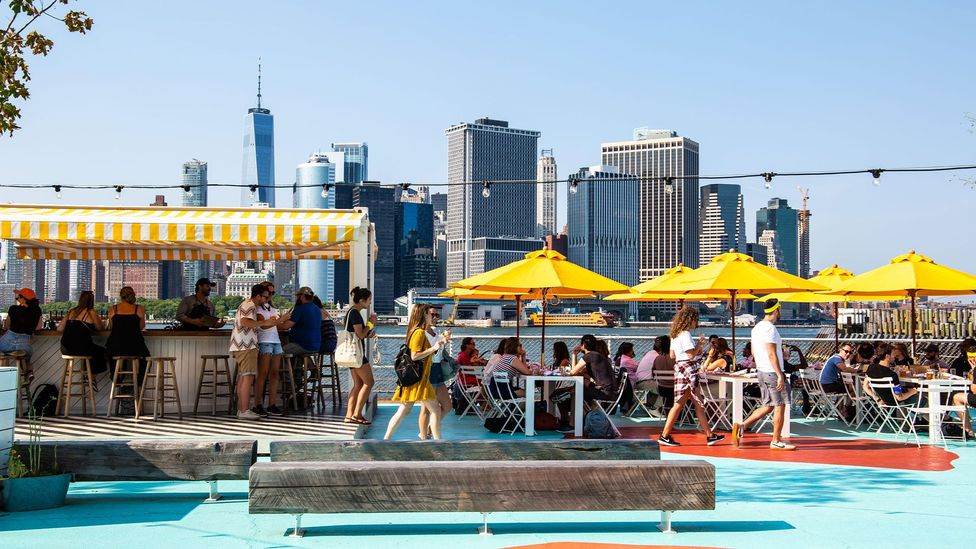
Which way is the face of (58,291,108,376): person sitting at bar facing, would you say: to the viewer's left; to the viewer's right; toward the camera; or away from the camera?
away from the camera

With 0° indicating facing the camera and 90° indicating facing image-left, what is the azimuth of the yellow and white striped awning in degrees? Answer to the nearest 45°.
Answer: approximately 0°

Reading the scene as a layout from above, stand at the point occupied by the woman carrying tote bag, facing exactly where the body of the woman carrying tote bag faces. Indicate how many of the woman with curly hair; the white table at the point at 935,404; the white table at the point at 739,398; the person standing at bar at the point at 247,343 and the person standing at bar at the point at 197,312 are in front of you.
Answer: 3

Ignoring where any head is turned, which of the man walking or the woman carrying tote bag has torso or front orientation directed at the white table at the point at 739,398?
the woman carrying tote bag

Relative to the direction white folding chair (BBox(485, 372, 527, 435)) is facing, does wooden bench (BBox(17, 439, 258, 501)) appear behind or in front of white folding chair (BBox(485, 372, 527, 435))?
behind

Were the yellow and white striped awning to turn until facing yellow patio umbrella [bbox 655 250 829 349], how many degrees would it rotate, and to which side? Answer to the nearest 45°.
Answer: approximately 90° to its left

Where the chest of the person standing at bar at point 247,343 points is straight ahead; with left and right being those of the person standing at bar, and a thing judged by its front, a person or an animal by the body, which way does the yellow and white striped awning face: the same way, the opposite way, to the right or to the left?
to the right

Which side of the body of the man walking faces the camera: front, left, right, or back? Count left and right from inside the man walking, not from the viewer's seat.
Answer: right

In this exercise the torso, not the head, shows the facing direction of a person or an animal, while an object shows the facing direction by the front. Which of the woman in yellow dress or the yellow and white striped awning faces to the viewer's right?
the woman in yellow dress

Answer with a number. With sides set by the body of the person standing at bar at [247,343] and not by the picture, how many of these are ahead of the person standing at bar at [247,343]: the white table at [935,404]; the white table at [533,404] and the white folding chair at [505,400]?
3

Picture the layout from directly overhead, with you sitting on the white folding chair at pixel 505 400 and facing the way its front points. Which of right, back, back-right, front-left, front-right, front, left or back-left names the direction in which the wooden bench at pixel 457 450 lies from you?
back-right

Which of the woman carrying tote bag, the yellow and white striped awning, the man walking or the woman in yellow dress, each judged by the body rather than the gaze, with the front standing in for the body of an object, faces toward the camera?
the yellow and white striped awning

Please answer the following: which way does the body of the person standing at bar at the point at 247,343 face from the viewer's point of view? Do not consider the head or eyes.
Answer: to the viewer's right
